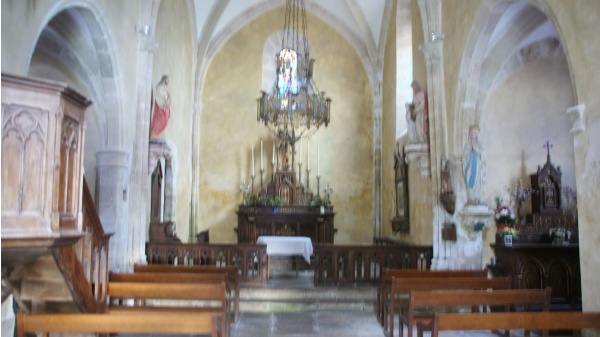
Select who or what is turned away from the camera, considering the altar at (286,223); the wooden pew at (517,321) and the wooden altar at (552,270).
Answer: the wooden pew

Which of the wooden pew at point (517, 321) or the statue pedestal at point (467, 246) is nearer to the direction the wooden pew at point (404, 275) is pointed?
the statue pedestal

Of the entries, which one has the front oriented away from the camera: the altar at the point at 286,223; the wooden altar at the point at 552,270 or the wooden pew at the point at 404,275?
the wooden pew

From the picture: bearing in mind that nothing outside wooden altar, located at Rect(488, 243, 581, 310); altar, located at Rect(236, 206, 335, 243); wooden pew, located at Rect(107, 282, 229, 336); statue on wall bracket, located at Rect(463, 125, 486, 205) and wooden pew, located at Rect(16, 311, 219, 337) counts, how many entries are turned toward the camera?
3

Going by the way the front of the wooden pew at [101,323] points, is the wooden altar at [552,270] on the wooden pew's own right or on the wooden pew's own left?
on the wooden pew's own right

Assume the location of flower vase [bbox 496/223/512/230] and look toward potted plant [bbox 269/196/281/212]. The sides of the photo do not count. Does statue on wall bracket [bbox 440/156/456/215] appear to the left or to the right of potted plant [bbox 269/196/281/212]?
left

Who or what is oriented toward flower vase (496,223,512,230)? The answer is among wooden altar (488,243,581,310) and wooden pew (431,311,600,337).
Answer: the wooden pew

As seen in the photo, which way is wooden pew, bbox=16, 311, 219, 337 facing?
away from the camera

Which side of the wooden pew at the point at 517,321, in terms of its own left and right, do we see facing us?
back

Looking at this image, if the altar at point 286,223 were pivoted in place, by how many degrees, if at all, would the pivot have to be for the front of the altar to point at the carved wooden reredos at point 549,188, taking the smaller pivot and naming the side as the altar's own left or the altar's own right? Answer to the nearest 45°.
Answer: approximately 45° to the altar's own left

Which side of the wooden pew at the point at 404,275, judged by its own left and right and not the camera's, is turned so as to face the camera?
back
